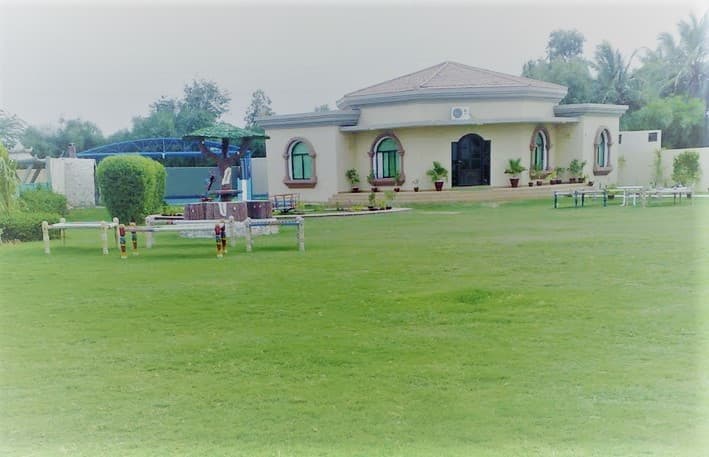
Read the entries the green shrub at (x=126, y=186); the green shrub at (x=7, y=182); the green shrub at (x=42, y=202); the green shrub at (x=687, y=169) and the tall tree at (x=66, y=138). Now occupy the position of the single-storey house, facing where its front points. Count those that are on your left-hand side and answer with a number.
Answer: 1

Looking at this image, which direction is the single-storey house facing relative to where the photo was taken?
toward the camera

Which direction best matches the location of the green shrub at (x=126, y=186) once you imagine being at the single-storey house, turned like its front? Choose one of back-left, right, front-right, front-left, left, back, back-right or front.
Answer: front-right

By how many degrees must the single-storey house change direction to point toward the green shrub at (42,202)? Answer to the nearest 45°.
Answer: approximately 45° to its right

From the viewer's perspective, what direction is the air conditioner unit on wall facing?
toward the camera
